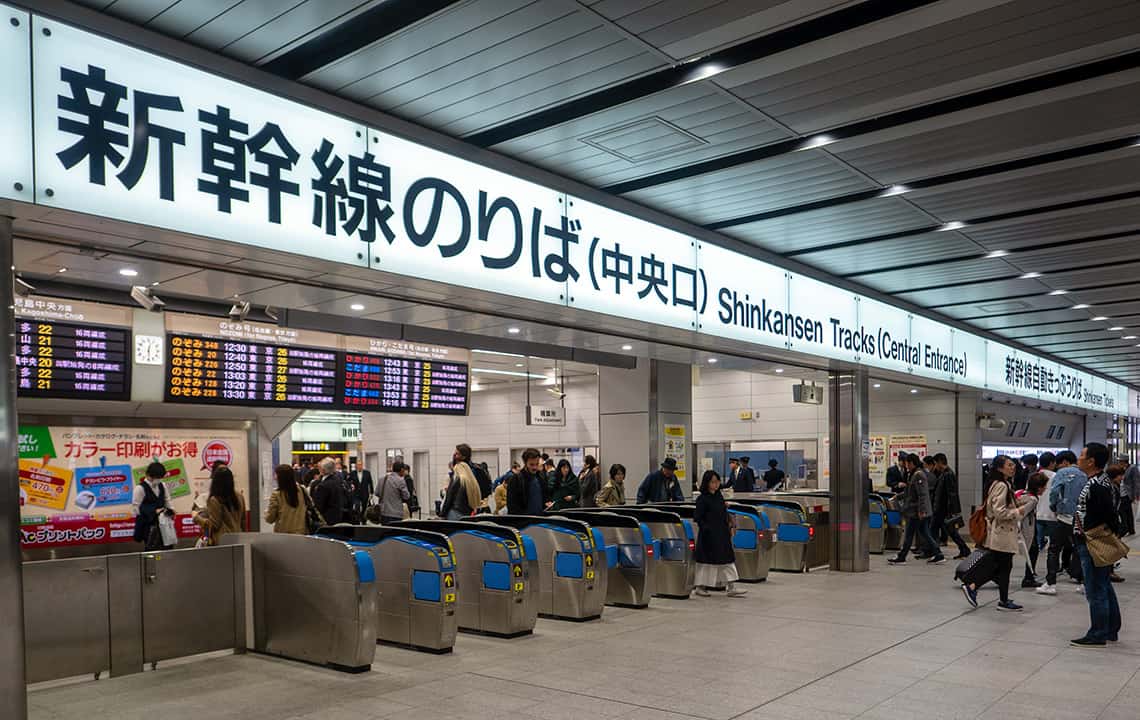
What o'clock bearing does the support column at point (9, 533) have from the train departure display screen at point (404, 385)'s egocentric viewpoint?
The support column is roughly at 2 o'clock from the train departure display screen.

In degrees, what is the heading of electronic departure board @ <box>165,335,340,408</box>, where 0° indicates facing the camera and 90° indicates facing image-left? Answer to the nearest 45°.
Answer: approximately 315°

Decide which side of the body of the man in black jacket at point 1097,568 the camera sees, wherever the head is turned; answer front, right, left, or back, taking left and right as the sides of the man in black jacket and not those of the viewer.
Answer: left
